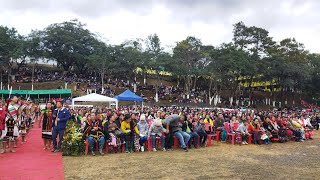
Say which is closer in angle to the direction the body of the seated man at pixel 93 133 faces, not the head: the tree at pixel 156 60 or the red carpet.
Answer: the red carpet

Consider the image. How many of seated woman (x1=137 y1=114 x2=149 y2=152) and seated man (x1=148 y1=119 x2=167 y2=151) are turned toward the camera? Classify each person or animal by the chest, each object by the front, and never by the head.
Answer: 2

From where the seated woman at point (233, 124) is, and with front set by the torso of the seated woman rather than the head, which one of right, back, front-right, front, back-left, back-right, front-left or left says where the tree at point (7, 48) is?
right

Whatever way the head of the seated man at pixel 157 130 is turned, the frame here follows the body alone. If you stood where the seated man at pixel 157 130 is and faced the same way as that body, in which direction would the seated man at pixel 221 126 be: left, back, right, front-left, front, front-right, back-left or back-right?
back-left

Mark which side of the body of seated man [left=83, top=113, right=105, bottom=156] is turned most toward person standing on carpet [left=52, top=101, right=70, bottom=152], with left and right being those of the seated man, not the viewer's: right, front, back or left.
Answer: right

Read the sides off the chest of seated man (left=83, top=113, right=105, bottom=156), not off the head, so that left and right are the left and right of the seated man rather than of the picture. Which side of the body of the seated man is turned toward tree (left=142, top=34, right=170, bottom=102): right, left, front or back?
back

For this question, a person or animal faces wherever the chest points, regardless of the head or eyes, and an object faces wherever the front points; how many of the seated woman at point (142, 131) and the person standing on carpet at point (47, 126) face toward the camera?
2

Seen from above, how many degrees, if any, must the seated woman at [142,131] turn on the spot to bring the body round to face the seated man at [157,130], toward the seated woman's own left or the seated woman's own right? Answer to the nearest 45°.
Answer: approximately 90° to the seated woman's own left

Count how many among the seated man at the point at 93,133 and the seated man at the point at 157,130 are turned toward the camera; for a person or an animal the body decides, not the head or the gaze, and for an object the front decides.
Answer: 2

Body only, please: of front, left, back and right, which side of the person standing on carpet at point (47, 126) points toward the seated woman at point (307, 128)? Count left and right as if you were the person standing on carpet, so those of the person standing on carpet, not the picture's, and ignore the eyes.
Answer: left

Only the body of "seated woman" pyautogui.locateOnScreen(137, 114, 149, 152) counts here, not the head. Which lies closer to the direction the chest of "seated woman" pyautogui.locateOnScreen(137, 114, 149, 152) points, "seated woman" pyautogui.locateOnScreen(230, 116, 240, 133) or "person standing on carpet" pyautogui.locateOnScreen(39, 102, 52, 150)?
the person standing on carpet
